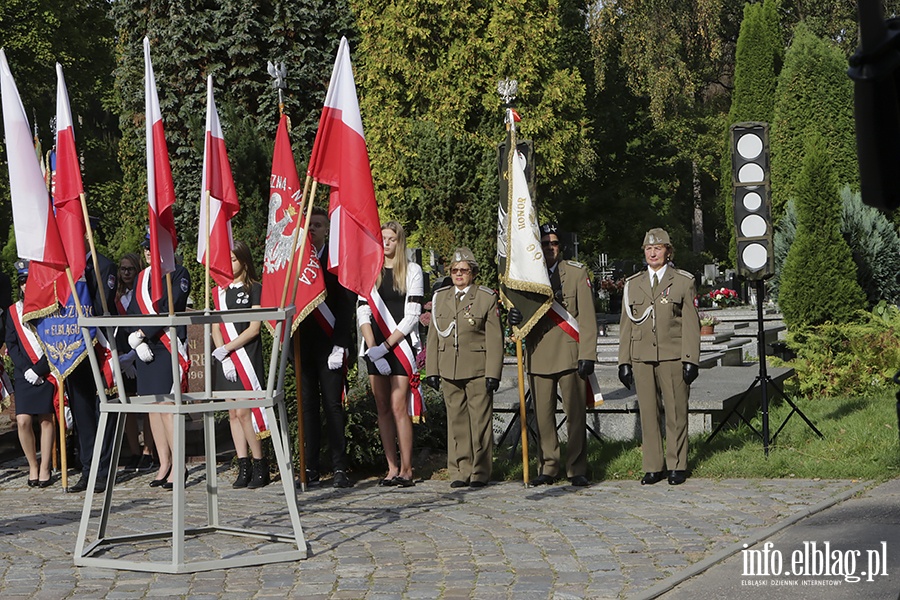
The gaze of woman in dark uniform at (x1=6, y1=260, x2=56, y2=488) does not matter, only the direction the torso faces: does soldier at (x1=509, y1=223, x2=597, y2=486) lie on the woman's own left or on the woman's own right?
on the woman's own left

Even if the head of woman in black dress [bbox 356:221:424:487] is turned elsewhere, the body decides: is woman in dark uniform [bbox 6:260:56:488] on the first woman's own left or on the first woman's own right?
on the first woman's own right

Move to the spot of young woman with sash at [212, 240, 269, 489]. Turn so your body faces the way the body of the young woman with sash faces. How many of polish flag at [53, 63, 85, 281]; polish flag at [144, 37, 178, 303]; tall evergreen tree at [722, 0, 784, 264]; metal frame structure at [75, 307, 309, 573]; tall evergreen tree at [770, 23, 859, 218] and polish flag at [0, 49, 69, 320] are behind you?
2

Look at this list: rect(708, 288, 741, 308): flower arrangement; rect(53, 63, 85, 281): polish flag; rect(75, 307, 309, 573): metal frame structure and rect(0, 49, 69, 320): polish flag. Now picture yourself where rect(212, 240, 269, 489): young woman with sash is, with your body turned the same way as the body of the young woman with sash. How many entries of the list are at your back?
1

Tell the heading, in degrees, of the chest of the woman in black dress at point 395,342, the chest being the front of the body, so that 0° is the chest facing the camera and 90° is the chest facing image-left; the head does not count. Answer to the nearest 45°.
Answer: approximately 45°

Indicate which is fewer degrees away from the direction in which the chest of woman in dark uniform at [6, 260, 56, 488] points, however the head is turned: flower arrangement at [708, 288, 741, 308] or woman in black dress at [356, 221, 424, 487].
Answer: the woman in black dress

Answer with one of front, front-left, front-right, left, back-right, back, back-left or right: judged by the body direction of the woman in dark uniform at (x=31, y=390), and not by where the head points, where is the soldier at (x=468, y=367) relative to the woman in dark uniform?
front-left

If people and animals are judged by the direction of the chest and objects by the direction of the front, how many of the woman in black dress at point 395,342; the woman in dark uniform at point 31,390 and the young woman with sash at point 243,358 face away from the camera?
0

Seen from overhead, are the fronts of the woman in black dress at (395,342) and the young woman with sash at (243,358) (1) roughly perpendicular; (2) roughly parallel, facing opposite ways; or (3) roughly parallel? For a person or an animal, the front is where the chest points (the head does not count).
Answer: roughly parallel

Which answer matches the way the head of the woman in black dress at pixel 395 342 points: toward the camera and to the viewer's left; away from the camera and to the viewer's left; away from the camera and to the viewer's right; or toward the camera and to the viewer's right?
toward the camera and to the viewer's left

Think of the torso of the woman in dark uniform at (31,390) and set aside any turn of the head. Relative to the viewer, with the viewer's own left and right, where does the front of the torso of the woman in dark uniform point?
facing the viewer

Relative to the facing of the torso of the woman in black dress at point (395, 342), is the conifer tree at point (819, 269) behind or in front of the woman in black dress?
behind

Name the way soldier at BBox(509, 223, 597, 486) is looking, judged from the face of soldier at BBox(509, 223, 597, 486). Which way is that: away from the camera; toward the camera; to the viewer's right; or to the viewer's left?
toward the camera

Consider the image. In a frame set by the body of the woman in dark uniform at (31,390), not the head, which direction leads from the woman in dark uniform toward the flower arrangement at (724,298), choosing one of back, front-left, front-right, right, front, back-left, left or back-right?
back-left
